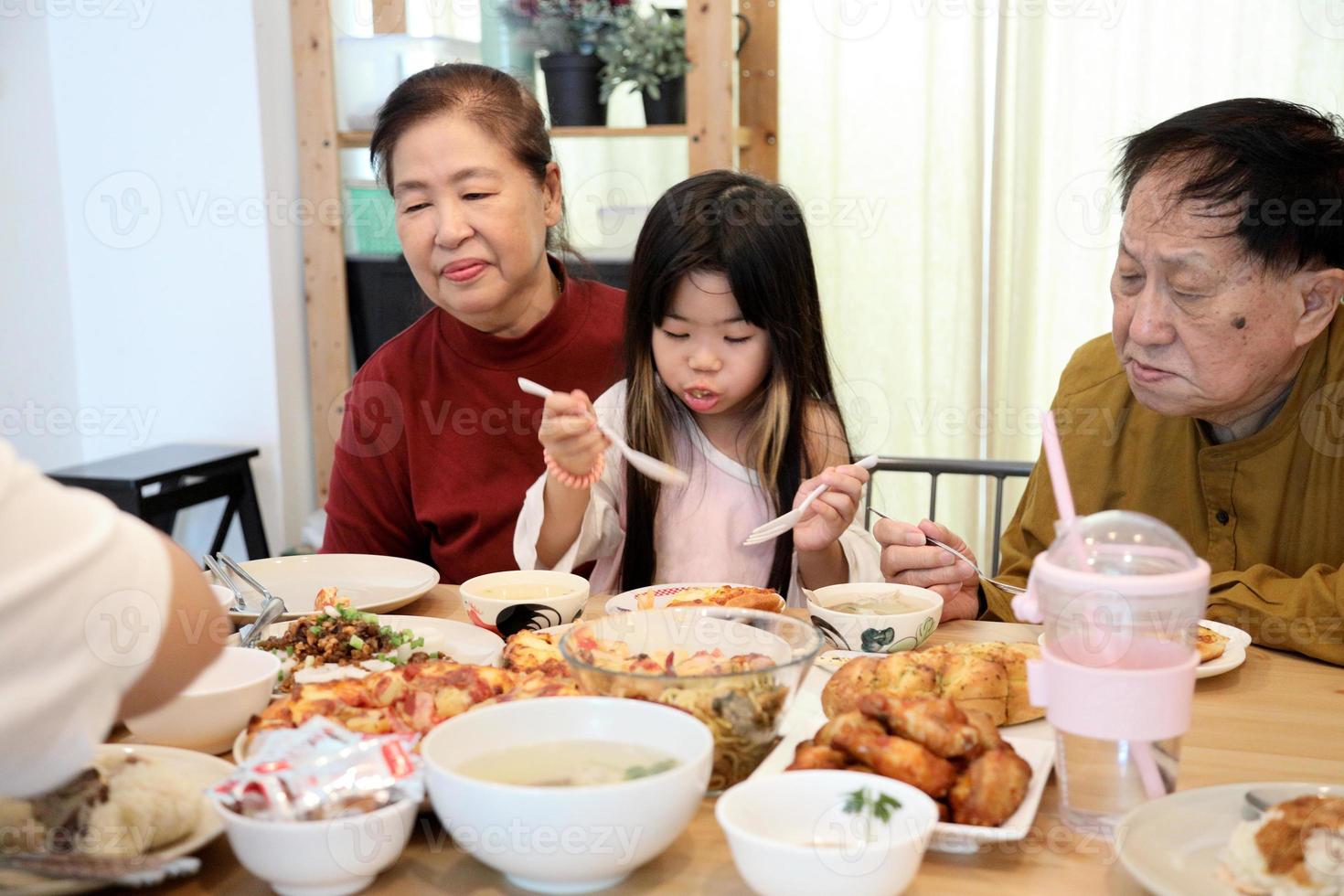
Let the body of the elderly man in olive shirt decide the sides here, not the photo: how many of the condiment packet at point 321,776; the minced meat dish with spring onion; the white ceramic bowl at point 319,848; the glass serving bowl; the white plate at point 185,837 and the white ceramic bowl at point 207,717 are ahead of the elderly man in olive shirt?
6

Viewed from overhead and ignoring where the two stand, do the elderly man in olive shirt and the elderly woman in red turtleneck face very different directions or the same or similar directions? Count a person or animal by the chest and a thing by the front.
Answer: same or similar directions

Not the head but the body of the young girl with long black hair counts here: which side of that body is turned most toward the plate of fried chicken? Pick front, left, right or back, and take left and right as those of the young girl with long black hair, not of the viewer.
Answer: front

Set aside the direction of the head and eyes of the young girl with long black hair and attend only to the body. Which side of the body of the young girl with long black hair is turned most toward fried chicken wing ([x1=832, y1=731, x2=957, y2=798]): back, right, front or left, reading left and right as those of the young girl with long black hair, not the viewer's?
front

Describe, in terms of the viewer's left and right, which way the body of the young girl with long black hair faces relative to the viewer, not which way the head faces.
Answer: facing the viewer

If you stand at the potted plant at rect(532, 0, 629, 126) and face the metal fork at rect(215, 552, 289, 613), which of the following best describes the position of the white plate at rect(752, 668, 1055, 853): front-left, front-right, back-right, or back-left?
front-left

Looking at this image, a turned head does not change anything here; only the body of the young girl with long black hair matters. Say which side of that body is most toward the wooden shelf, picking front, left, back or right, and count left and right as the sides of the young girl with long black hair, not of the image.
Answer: back

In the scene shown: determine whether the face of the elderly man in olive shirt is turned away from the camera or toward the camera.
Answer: toward the camera

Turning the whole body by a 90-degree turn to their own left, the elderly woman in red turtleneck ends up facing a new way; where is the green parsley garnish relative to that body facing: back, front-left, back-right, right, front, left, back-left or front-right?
front-right

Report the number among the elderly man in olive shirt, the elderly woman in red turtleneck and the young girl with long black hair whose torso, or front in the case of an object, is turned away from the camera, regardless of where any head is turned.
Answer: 0

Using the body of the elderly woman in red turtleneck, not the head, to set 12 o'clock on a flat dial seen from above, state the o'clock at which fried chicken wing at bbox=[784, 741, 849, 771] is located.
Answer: The fried chicken wing is roughly at 10 o'clock from the elderly woman in red turtleneck.

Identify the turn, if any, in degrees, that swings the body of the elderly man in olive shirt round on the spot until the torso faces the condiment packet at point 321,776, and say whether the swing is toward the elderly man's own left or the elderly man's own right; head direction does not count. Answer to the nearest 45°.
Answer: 0° — they already face it

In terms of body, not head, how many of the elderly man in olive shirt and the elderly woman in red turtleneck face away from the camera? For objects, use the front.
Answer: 0

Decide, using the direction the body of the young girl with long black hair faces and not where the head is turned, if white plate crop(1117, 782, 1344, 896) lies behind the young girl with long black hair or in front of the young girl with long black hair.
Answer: in front

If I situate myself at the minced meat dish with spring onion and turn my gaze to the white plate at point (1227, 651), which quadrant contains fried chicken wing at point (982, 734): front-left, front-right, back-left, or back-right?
front-right

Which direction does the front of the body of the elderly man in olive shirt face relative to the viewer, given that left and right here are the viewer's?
facing the viewer and to the left of the viewer

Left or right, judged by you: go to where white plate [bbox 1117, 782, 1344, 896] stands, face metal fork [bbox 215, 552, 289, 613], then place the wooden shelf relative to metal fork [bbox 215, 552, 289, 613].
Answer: right

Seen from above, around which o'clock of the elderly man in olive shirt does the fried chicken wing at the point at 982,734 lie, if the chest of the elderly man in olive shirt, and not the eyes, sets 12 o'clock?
The fried chicken wing is roughly at 11 o'clock from the elderly man in olive shirt.

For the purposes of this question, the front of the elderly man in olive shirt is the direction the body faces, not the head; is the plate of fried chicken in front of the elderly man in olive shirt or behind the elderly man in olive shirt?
in front
